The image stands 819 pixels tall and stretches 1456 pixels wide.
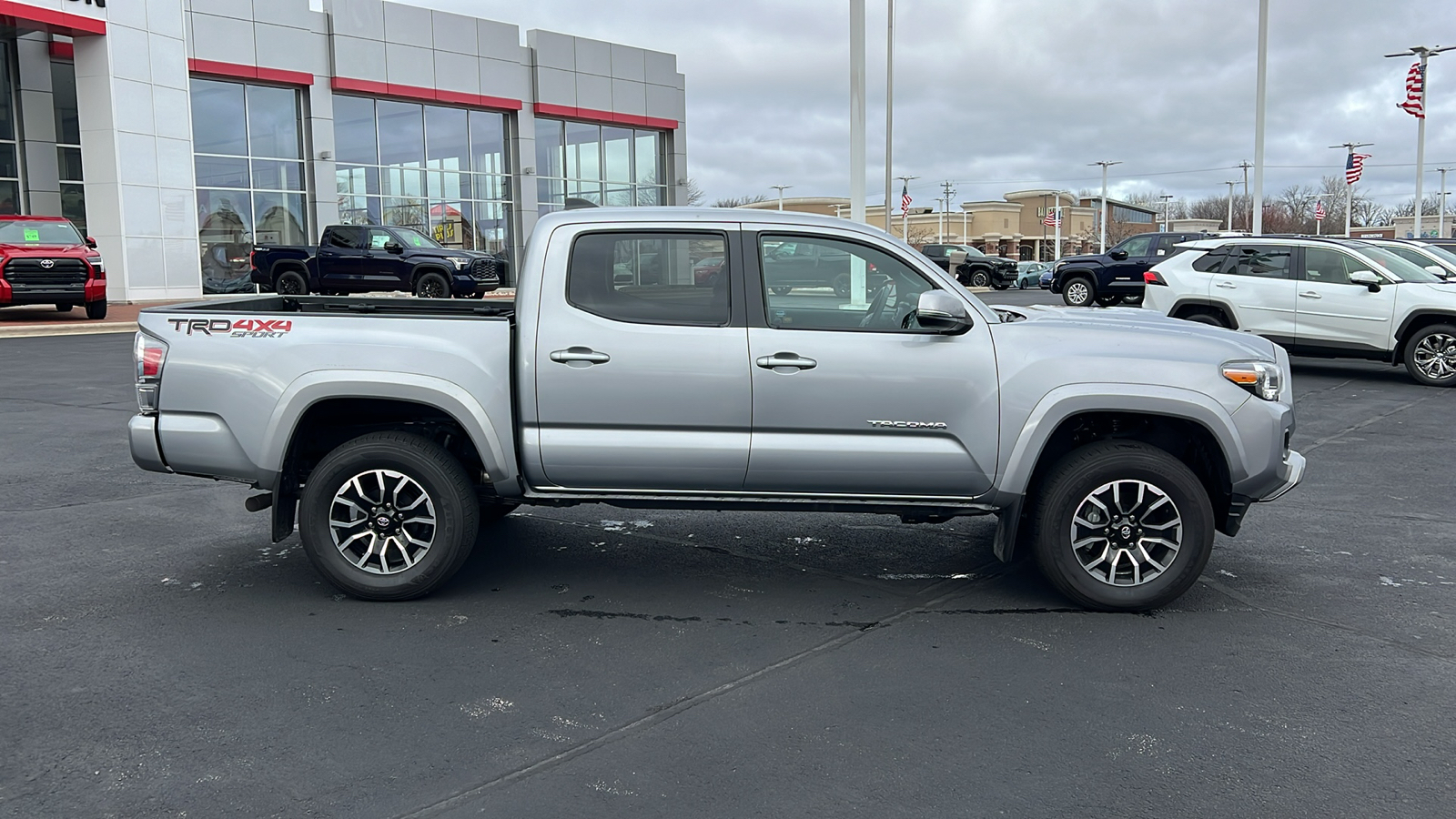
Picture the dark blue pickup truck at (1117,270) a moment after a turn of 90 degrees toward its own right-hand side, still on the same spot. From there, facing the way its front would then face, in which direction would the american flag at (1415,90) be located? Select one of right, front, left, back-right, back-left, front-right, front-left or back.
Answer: front-right

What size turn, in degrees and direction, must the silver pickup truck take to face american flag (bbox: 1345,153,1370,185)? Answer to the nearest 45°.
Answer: approximately 45° to its left

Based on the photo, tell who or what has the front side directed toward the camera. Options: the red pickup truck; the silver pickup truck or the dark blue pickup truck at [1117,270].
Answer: the red pickup truck

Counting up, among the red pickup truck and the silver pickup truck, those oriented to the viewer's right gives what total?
1

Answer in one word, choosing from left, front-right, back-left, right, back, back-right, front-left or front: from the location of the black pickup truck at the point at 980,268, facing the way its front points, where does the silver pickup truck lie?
front-right

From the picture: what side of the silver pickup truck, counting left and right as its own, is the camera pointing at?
right

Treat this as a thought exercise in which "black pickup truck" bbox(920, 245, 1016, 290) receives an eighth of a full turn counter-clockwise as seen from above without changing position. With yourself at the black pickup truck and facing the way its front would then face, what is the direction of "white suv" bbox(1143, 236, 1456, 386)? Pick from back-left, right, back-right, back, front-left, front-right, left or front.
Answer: right

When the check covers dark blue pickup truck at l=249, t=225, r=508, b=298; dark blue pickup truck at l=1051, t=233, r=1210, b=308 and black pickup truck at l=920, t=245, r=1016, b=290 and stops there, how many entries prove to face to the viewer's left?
1

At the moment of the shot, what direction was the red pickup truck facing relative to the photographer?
facing the viewer

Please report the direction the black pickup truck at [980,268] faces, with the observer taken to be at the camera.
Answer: facing the viewer and to the right of the viewer

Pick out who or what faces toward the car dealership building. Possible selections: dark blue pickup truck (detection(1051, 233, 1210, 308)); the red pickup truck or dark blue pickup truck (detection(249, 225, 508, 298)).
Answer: dark blue pickup truck (detection(1051, 233, 1210, 308))

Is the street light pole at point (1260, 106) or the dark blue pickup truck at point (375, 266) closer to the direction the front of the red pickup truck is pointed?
the street light pole

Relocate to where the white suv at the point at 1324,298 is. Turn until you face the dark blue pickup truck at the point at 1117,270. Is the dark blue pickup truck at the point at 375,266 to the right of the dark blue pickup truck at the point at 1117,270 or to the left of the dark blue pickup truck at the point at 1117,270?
left

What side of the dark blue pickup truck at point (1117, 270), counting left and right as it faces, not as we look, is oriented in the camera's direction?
left

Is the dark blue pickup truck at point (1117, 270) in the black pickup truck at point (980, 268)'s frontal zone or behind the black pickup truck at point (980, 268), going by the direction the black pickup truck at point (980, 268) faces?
frontal zone

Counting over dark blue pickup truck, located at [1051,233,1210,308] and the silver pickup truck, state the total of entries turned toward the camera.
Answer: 0
